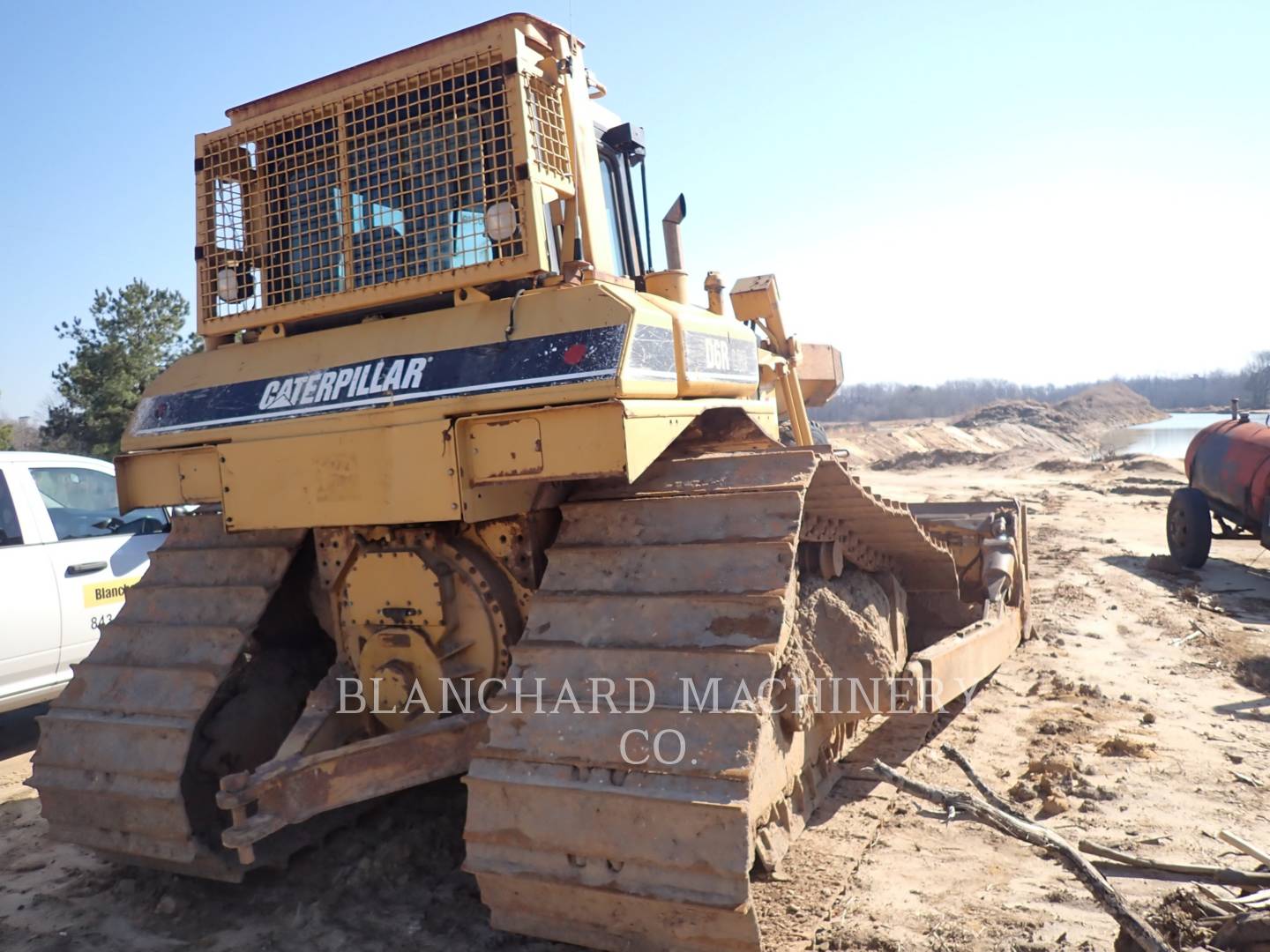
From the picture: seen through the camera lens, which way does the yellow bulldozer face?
facing away from the viewer and to the right of the viewer

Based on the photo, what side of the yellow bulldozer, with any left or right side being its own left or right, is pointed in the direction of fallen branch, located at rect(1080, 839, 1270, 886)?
right

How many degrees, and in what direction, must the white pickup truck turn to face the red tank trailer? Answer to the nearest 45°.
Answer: approximately 45° to its right

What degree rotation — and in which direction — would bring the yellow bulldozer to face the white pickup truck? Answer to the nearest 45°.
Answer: approximately 90° to its left

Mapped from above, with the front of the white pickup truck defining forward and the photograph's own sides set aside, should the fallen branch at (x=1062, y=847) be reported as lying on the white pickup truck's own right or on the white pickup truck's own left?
on the white pickup truck's own right

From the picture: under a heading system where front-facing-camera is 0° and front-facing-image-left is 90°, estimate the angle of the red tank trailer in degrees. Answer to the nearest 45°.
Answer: approximately 315°

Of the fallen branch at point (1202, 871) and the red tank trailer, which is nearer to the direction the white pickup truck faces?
the red tank trailer

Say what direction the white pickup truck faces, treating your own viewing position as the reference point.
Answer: facing away from the viewer and to the right of the viewer
